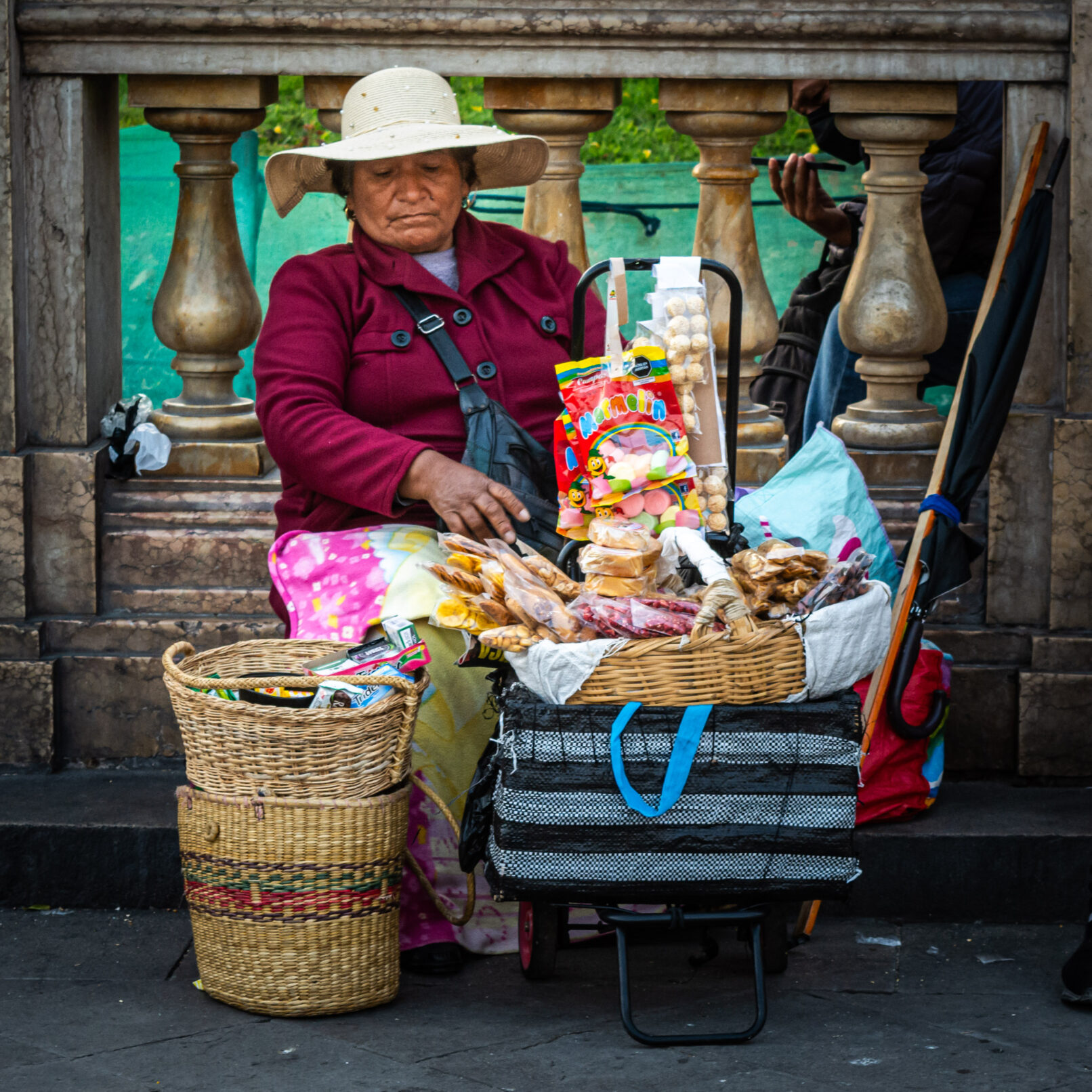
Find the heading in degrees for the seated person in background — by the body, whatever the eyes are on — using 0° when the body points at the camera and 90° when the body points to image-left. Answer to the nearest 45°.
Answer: approximately 90°

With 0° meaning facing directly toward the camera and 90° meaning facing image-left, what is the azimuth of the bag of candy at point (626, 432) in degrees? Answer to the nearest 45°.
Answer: approximately 0°

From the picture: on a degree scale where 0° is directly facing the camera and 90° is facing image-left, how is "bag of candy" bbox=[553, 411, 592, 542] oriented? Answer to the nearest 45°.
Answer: approximately 0°

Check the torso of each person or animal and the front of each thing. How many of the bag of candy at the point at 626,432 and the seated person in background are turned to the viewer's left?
1

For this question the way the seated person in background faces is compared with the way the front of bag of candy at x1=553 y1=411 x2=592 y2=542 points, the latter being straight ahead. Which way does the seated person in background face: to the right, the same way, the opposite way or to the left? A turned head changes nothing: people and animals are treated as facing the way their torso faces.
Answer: to the right

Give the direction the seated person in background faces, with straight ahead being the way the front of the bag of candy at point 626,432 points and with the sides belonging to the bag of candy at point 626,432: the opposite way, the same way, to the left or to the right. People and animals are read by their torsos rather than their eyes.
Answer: to the right
